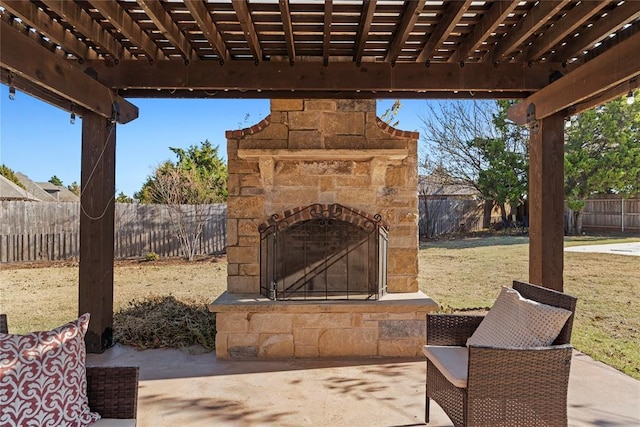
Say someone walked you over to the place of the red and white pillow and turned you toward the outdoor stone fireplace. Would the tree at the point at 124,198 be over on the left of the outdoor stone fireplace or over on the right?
left

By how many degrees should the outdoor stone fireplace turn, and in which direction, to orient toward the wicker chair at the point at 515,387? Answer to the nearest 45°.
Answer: approximately 45° to its left

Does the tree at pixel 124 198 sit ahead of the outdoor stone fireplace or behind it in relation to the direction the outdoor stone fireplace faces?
behind

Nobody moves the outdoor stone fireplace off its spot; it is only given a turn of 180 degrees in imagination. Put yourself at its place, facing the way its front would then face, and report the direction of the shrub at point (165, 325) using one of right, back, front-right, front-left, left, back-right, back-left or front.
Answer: left

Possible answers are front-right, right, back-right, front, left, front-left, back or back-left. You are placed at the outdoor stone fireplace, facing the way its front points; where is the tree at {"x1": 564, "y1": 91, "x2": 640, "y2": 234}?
back-left

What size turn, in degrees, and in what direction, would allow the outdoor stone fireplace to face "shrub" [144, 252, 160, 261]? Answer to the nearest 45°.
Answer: approximately 135° to its right

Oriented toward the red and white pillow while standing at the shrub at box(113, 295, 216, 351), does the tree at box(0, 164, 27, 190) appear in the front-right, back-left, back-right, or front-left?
back-right

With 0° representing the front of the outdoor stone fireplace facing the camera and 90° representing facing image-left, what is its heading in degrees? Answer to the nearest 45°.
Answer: approximately 0°

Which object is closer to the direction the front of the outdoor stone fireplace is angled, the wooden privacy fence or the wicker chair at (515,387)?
the wicker chair

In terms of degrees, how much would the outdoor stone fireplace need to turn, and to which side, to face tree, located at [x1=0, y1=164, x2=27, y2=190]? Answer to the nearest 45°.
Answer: approximately 135° to its right

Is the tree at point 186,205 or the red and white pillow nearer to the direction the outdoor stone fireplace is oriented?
the red and white pillow
